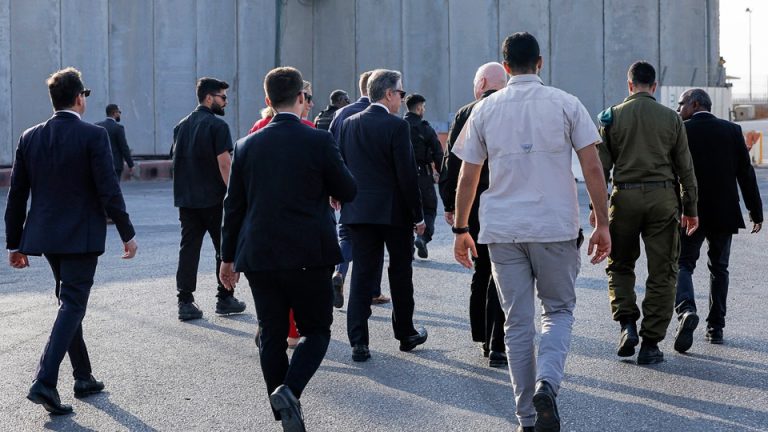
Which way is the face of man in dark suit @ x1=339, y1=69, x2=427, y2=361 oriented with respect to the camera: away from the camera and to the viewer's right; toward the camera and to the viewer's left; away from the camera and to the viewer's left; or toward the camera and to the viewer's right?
away from the camera and to the viewer's right

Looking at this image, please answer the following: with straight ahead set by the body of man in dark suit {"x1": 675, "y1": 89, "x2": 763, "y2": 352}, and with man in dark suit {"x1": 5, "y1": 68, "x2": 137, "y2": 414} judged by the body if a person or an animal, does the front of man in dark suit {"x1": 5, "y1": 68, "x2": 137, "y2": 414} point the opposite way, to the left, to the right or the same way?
the same way

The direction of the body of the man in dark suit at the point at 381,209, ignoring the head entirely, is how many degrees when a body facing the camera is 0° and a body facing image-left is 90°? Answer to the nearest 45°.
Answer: approximately 225°

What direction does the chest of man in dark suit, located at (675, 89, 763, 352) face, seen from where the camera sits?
away from the camera

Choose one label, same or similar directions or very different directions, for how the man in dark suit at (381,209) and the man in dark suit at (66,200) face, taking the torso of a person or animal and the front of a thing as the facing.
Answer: same or similar directions

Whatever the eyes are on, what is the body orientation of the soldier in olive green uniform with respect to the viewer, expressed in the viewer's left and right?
facing away from the viewer

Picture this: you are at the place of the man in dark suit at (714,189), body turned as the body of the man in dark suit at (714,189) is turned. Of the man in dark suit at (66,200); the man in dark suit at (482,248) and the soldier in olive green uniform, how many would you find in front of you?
0

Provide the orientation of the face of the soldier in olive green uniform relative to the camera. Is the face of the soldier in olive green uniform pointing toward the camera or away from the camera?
away from the camera

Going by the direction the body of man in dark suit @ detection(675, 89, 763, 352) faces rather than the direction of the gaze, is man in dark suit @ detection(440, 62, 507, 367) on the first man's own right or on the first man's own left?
on the first man's own left

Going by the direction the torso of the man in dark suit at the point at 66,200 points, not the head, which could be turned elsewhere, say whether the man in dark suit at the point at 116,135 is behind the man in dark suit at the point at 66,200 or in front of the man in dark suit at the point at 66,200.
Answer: in front

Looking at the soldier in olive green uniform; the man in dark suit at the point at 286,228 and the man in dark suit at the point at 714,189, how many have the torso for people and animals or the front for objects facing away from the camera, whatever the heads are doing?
3

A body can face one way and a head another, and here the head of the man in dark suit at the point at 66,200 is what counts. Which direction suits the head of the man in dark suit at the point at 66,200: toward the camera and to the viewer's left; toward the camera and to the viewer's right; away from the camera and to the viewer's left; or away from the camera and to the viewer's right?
away from the camera and to the viewer's right

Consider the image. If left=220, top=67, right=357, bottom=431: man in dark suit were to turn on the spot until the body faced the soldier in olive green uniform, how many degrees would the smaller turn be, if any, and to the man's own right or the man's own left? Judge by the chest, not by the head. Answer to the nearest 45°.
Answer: approximately 45° to the man's own right

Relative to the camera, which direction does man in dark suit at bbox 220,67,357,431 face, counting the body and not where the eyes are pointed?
away from the camera

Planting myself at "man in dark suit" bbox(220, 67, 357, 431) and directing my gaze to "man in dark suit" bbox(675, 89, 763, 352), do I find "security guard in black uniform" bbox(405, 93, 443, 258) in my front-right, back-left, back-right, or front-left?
front-left

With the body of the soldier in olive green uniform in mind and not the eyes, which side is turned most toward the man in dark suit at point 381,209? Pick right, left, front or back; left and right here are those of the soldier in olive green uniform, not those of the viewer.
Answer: left

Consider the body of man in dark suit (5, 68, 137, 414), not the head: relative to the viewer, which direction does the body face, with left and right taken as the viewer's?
facing away from the viewer and to the right of the viewer

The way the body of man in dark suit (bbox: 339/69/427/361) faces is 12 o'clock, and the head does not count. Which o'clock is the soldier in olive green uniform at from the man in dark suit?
The soldier in olive green uniform is roughly at 2 o'clock from the man in dark suit.
